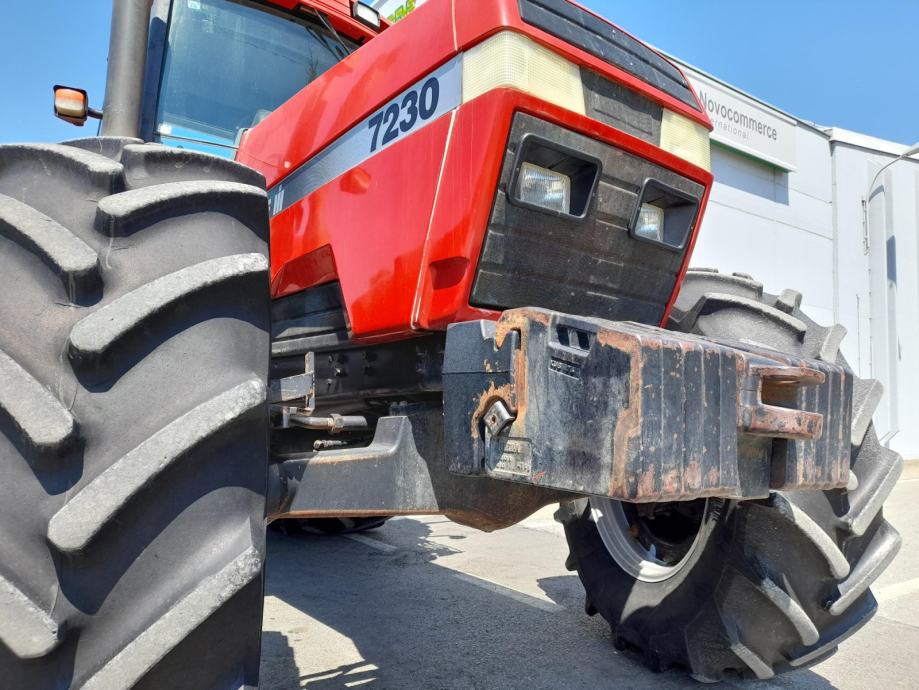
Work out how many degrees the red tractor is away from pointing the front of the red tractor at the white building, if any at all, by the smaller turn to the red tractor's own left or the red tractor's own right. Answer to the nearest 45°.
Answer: approximately 90° to the red tractor's own left

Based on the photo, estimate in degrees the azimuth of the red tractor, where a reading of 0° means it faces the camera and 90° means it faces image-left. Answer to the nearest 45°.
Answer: approximately 315°
